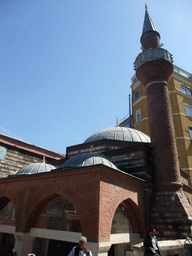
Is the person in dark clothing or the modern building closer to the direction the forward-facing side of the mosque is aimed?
the person in dark clothing

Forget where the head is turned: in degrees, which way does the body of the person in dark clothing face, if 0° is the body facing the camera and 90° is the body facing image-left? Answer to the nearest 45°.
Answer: approximately 315°

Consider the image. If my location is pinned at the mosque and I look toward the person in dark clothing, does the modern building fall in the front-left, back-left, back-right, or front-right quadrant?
back-left

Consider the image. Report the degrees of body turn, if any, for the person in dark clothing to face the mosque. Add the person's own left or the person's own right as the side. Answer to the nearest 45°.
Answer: approximately 180°

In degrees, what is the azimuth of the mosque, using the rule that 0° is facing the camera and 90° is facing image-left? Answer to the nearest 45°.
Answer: approximately 45°

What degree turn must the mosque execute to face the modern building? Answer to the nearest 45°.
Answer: approximately 180°

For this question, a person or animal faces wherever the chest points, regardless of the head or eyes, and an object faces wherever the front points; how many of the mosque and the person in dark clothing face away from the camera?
0

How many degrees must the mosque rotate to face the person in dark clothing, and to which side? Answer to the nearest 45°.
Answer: approximately 45° to its left

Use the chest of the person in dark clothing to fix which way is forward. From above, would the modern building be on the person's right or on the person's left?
on the person's left
